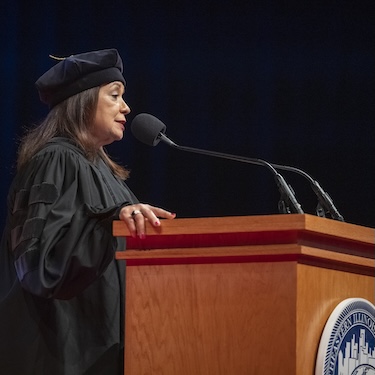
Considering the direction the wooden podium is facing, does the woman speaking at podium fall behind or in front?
behind

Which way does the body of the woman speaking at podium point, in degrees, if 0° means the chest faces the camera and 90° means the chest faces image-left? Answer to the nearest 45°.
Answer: approximately 270°

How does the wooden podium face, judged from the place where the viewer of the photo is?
facing the viewer and to the right of the viewer

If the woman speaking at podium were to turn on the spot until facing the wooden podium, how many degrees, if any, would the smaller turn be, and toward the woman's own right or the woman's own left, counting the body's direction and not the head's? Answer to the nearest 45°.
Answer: approximately 45° to the woman's own right

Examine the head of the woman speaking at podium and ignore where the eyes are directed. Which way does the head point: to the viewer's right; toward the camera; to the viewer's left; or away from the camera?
to the viewer's right

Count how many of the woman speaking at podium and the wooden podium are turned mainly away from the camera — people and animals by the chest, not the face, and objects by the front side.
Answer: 0
